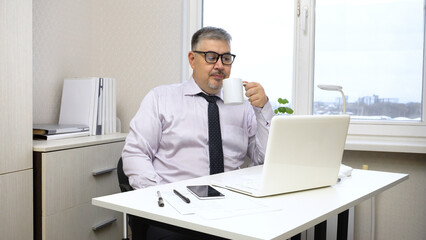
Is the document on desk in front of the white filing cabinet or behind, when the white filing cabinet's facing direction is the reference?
in front

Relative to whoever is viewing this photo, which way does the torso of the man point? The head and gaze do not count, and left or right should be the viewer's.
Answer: facing the viewer and to the right of the viewer

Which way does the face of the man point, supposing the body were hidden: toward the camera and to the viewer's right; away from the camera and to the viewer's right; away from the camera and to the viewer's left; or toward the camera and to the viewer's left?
toward the camera and to the viewer's right

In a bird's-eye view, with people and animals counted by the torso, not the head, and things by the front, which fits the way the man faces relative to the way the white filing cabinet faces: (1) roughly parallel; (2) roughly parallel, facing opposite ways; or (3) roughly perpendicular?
roughly parallel

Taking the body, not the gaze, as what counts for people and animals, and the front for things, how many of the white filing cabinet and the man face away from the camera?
0

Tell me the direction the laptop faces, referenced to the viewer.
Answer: facing away from the viewer and to the left of the viewer

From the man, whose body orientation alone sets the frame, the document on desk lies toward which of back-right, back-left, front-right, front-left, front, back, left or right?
front-right

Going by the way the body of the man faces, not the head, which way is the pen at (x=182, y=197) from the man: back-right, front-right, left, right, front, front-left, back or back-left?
front-right

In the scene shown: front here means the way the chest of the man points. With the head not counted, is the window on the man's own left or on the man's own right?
on the man's own left
